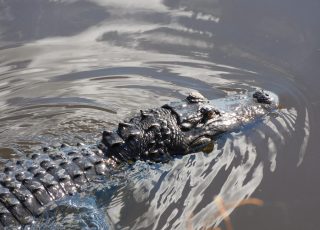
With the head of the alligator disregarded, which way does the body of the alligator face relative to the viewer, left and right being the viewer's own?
facing away from the viewer and to the right of the viewer
